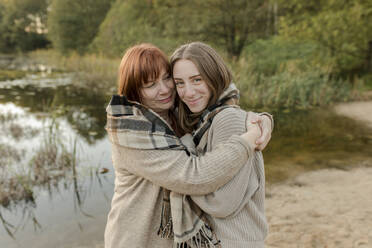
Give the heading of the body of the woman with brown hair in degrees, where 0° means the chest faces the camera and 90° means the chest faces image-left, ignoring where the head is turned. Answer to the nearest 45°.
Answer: approximately 45°
